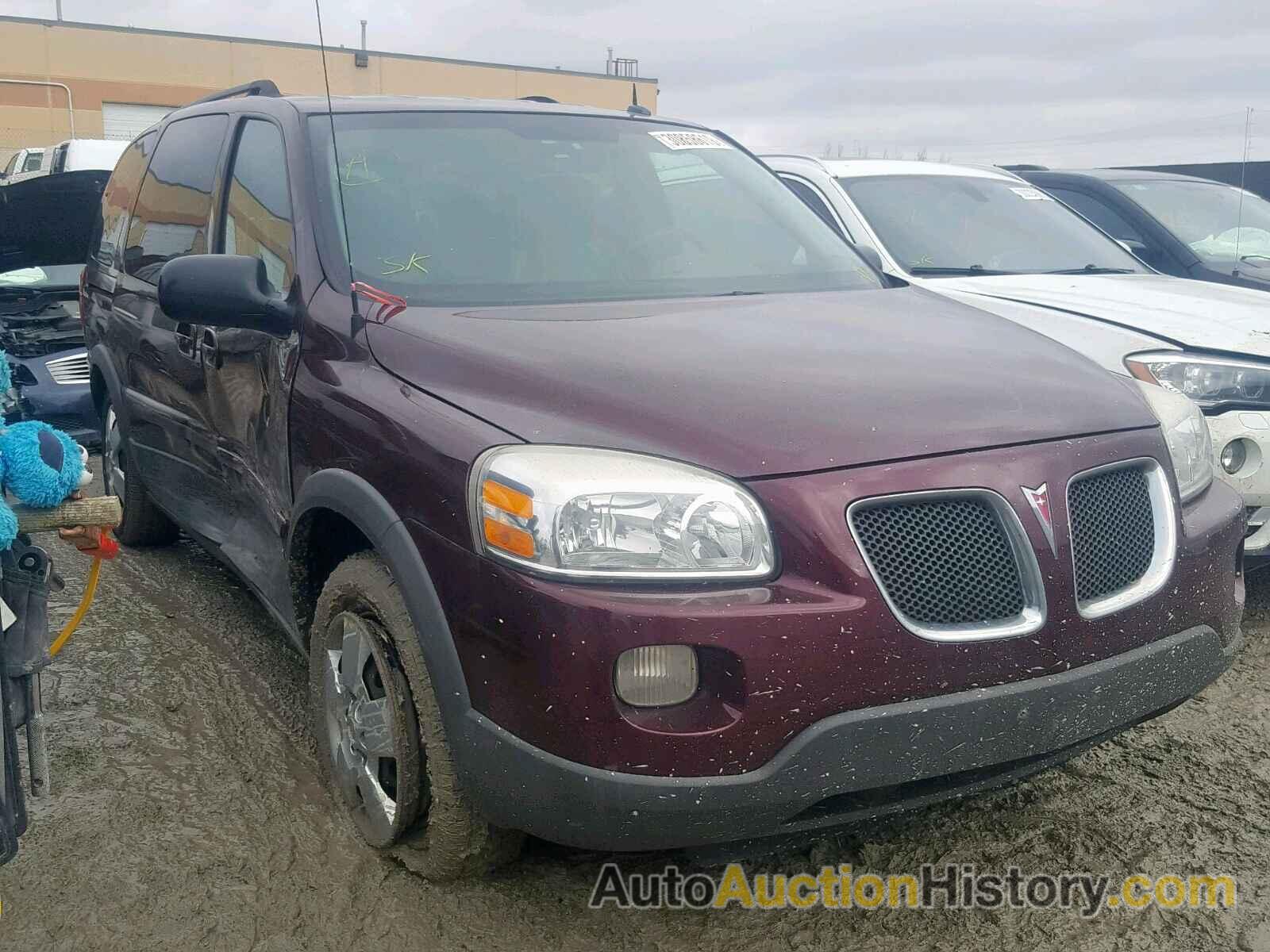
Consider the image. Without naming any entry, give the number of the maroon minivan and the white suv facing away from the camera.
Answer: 0

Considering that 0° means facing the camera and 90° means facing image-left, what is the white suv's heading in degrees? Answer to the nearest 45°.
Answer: approximately 315°

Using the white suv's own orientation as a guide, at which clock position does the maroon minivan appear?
The maroon minivan is roughly at 2 o'clock from the white suv.

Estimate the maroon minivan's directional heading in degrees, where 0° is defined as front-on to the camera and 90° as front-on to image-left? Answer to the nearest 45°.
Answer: approximately 315°

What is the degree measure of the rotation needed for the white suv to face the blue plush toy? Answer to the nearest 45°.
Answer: approximately 90° to its right

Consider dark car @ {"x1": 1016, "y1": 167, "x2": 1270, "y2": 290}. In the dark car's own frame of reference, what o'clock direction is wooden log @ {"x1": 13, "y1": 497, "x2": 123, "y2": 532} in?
The wooden log is roughly at 2 o'clock from the dark car.

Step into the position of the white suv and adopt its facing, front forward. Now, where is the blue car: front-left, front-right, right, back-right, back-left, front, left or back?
back-right

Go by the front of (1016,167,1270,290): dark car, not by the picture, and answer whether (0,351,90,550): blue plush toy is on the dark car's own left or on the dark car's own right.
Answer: on the dark car's own right

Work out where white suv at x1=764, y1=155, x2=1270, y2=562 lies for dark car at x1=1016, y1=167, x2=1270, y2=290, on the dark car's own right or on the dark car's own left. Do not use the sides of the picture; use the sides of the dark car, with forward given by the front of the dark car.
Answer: on the dark car's own right

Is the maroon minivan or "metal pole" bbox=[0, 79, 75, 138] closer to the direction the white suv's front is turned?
the maroon minivan

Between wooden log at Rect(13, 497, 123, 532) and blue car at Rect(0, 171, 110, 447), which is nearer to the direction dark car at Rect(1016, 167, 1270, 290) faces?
the wooden log

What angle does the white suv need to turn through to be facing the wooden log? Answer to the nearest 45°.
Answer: approximately 90° to its right
